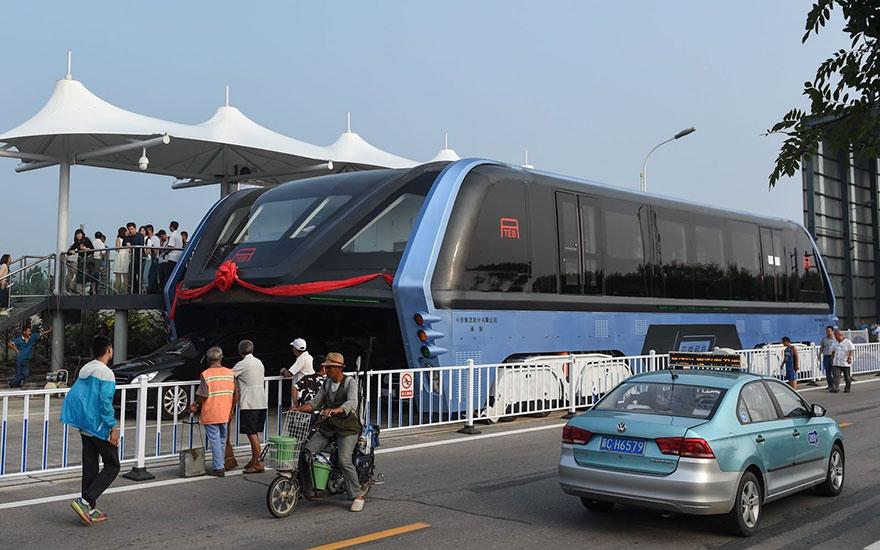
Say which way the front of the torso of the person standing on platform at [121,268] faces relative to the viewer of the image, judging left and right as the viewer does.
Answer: facing to the right of the viewer

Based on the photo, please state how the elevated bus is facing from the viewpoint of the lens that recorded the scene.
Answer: facing the viewer and to the left of the viewer

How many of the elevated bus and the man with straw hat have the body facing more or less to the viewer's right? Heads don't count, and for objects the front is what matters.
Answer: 0

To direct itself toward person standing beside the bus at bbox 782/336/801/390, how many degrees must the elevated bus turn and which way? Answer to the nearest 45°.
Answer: approximately 180°

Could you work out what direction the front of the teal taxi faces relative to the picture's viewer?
facing away from the viewer and to the right of the viewer

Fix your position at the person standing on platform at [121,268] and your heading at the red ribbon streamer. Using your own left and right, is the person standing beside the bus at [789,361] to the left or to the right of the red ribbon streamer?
left

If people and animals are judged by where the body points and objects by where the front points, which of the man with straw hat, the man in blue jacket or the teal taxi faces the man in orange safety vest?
the man in blue jacket

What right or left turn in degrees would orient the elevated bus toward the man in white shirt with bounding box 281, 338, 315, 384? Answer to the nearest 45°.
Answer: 0° — it already faces them

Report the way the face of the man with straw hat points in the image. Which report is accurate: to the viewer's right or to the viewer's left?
to the viewer's left

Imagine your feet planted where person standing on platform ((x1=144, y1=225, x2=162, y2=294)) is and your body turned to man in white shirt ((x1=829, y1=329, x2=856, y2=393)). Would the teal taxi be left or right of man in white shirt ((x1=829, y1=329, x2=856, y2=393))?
right

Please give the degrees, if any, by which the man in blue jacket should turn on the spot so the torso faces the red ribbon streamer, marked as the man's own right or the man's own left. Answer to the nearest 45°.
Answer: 0° — they already face it
